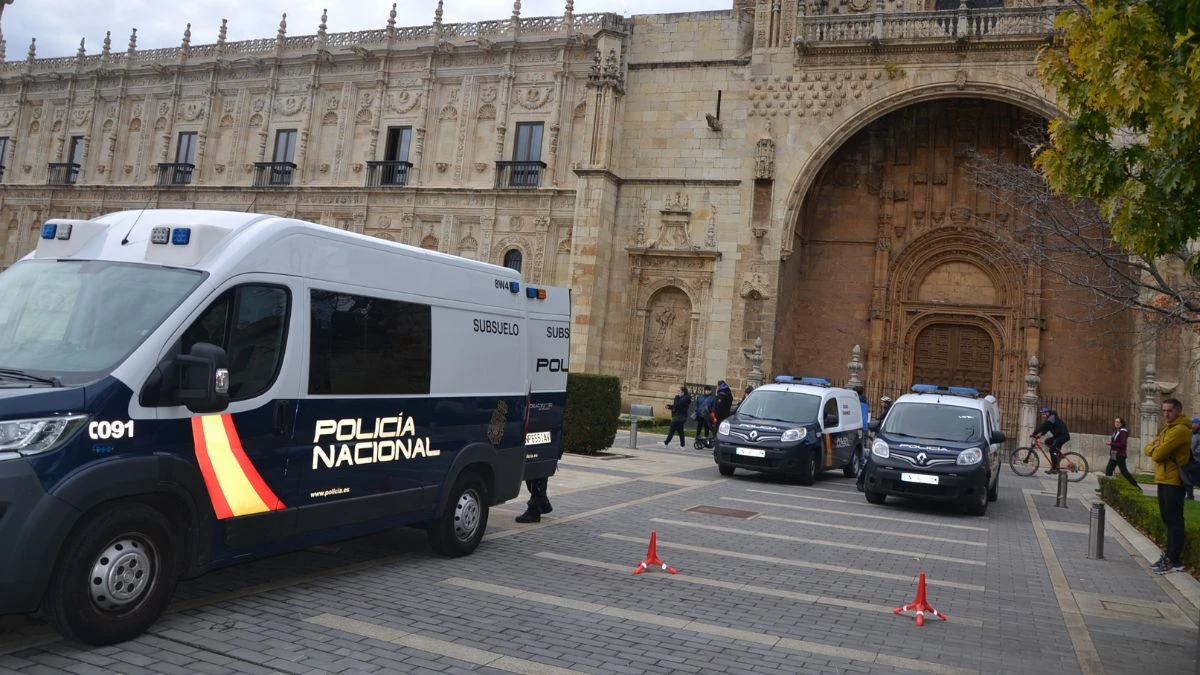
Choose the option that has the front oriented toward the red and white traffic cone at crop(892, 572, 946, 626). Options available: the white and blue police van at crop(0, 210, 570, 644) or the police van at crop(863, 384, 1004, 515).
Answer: the police van

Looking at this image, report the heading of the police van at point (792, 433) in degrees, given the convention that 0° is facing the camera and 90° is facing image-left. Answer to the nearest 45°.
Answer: approximately 45°

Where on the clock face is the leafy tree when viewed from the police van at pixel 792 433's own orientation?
The leafy tree is roughly at 10 o'clock from the police van.

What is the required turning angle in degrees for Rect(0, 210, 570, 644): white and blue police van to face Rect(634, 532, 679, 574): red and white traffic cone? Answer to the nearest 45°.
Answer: approximately 135° to its left

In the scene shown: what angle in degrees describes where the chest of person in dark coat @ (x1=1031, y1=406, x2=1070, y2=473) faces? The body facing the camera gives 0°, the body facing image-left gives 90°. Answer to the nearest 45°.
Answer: approximately 90°

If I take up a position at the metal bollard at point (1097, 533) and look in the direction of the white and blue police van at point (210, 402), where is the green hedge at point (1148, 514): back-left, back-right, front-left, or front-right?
back-right

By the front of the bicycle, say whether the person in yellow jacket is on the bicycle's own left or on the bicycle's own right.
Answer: on the bicycle's own left

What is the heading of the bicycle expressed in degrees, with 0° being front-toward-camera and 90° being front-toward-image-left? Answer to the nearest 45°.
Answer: approximately 90°
